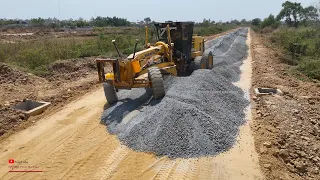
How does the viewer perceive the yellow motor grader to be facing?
facing the viewer and to the left of the viewer

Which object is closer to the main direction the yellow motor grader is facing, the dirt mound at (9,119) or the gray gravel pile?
the dirt mound

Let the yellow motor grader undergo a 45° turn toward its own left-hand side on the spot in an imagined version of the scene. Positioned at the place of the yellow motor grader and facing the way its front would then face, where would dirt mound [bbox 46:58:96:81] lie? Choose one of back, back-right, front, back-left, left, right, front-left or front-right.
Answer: back-right

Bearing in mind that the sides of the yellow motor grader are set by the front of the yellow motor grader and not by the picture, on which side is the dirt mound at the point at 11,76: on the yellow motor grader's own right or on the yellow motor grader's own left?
on the yellow motor grader's own right

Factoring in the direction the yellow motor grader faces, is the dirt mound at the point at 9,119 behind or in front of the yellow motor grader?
in front
